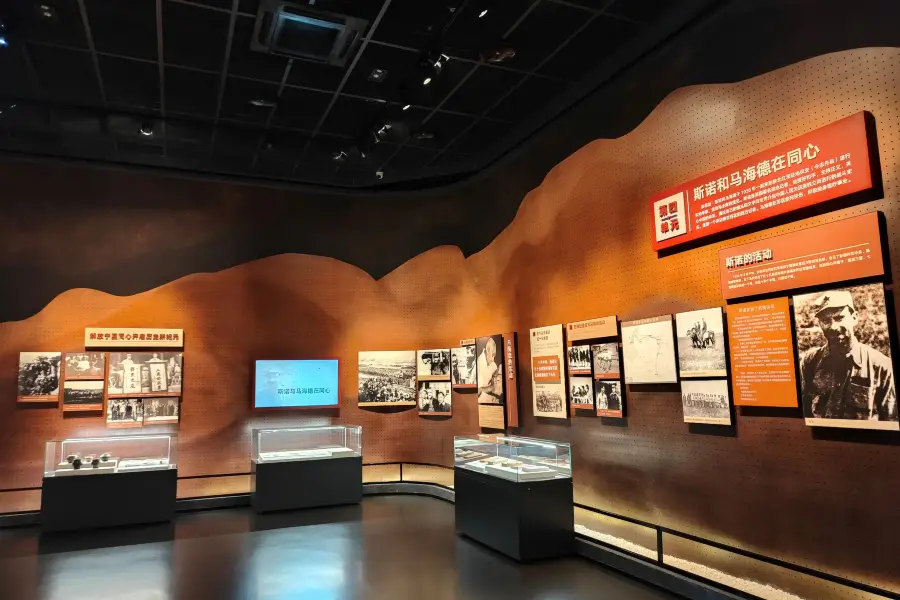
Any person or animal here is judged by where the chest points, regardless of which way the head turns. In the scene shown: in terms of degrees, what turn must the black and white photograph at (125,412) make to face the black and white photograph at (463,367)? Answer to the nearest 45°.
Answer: approximately 90° to its left

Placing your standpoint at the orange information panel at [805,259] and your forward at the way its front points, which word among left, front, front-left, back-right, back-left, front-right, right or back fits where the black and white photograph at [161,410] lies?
front-right

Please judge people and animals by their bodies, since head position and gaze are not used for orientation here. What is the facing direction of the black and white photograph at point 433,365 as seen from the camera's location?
facing the viewer

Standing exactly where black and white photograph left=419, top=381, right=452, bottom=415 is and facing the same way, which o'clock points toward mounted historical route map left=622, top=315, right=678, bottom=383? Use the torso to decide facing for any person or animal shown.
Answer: The mounted historical route map is roughly at 11 o'clock from the black and white photograph.

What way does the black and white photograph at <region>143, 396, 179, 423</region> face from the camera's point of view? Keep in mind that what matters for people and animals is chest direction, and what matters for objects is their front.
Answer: toward the camera

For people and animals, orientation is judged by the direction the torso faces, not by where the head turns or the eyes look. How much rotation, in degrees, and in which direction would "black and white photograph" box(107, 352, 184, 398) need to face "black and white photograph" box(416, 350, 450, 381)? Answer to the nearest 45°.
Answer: approximately 90° to its left

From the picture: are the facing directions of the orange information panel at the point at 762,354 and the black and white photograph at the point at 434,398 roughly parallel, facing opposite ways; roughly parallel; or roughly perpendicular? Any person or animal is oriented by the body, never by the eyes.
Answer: roughly perpendicular

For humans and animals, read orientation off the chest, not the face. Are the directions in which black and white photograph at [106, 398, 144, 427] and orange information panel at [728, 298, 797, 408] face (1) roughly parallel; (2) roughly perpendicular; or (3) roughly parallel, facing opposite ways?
roughly perpendicular

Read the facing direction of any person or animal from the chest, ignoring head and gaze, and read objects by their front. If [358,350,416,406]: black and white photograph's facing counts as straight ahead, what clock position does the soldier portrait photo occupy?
The soldier portrait photo is roughly at 11 o'clock from the black and white photograph.

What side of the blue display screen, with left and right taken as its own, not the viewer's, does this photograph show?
front

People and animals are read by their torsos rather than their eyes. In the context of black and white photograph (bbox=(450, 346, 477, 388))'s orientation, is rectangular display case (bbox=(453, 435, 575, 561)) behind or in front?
in front

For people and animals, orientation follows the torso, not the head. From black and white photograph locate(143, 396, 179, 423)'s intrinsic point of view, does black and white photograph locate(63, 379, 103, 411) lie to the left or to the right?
on its right

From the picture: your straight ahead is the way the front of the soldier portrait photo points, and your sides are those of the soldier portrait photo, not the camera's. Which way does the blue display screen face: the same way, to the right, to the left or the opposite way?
to the left

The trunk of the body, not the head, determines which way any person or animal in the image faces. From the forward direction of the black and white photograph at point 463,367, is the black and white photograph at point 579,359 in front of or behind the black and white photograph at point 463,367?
in front

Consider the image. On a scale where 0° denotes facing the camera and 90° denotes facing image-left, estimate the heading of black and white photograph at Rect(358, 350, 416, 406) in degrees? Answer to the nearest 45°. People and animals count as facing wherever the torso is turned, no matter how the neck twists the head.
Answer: approximately 0°

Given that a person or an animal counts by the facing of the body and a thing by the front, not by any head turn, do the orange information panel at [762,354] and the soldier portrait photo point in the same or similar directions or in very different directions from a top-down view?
same or similar directions

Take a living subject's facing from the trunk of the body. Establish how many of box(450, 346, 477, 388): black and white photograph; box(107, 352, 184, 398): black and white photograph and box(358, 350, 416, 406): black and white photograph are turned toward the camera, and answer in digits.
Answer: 3
